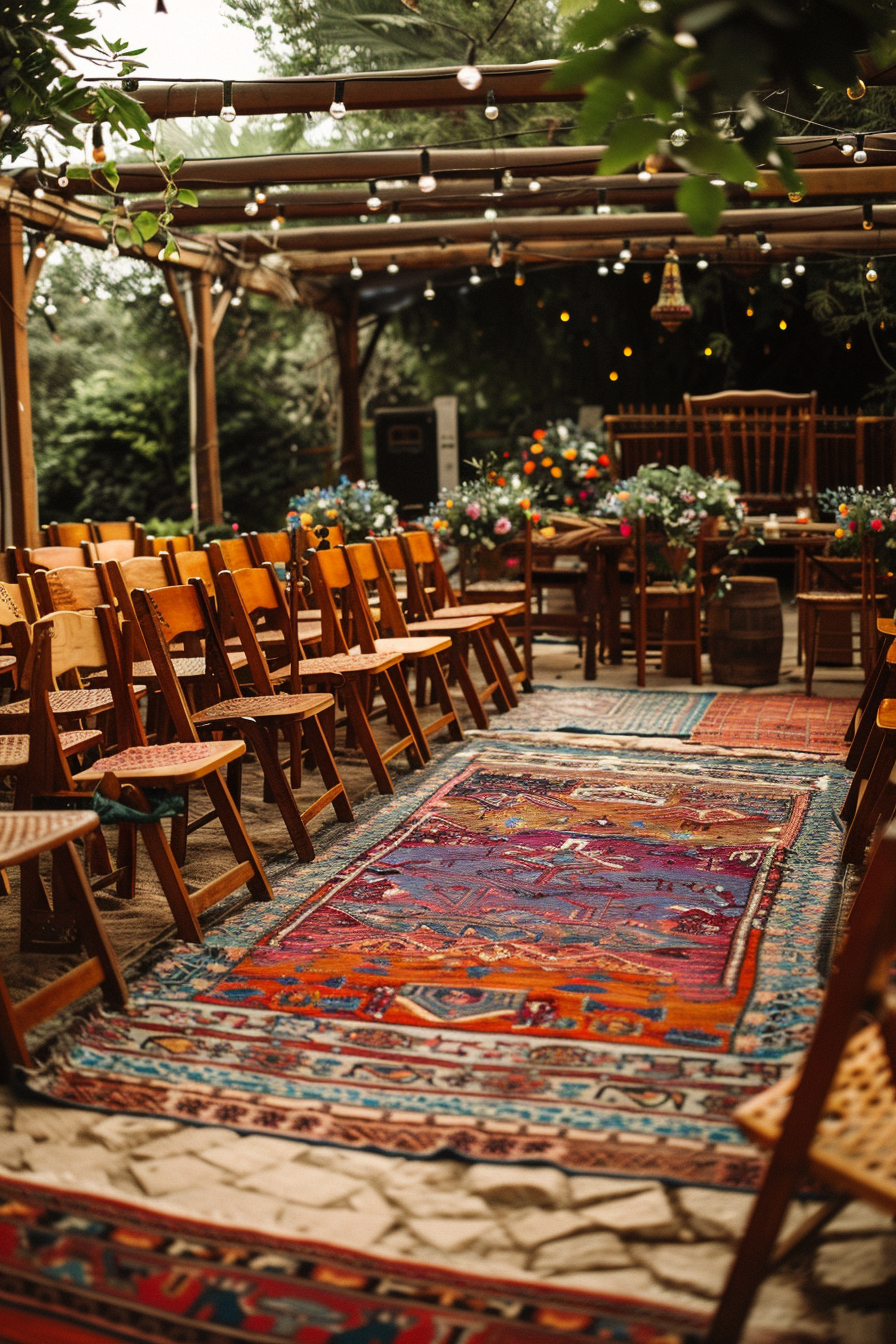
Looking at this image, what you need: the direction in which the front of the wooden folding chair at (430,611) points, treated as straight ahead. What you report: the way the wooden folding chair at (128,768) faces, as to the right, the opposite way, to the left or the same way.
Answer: the same way

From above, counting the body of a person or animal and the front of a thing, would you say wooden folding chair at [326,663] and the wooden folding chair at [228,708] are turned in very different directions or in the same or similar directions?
same or similar directions

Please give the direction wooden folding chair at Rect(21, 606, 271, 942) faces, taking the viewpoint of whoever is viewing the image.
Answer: facing the viewer and to the right of the viewer

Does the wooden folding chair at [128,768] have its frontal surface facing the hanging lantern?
no

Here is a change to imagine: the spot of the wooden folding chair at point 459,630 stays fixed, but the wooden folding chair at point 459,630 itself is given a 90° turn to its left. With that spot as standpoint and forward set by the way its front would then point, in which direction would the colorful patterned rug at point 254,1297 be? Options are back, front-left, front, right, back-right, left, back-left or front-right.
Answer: back-right

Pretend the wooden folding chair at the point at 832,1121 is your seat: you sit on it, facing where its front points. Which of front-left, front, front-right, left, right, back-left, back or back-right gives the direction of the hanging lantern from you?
front-right

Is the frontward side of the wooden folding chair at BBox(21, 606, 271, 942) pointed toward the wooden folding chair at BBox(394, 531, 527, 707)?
no

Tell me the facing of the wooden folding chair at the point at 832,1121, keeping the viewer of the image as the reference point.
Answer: facing away from the viewer and to the left of the viewer

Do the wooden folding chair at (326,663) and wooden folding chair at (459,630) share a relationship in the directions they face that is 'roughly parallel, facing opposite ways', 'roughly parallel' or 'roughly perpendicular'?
roughly parallel

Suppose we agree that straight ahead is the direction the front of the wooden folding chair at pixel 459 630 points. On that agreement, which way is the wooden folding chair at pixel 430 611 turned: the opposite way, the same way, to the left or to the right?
the same way

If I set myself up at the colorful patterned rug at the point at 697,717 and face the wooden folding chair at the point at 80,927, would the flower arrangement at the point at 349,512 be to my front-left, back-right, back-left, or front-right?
back-right

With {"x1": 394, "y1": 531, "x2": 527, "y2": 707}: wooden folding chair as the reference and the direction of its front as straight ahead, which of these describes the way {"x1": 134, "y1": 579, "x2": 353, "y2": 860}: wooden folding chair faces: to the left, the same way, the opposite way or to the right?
the same way

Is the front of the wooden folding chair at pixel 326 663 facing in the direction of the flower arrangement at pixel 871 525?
no
